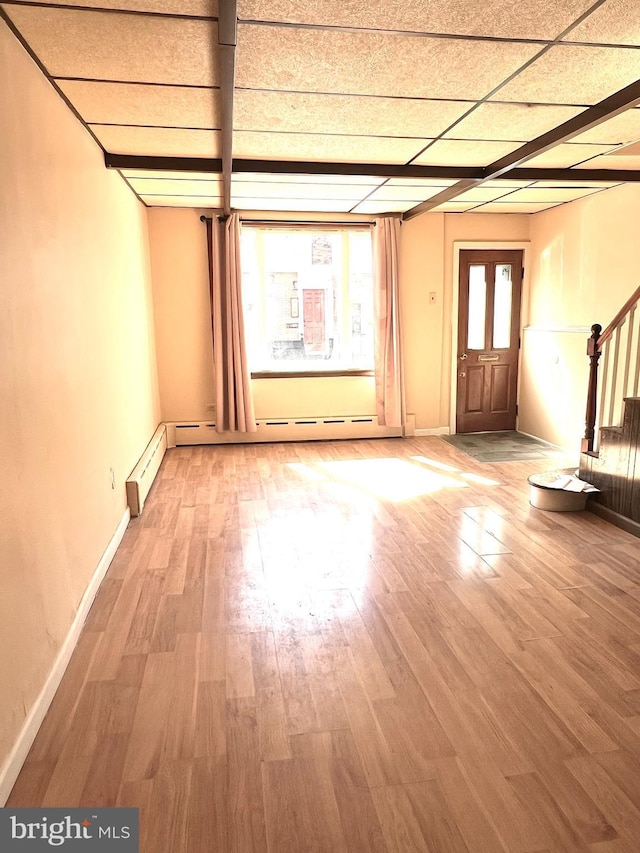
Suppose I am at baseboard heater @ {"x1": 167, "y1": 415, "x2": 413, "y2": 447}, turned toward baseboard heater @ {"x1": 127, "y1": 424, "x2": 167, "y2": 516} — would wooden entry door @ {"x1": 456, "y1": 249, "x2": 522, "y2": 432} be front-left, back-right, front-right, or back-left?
back-left

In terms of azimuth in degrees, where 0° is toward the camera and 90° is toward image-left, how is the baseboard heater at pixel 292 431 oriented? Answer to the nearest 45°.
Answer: approximately 0°

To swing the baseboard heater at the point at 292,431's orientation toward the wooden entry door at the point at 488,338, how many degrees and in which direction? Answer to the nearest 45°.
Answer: approximately 90° to its left

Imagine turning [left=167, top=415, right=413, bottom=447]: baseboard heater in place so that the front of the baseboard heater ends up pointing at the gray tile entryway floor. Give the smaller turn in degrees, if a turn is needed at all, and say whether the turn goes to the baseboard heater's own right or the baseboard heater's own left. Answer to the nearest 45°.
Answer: approximately 90° to the baseboard heater's own left

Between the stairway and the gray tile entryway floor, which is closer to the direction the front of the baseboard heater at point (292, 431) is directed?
the stairway

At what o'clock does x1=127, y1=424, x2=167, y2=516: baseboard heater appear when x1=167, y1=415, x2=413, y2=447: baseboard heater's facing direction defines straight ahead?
x1=127, y1=424, x2=167, y2=516: baseboard heater is roughly at 1 o'clock from x1=167, y1=415, x2=413, y2=447: baseboard heater.
